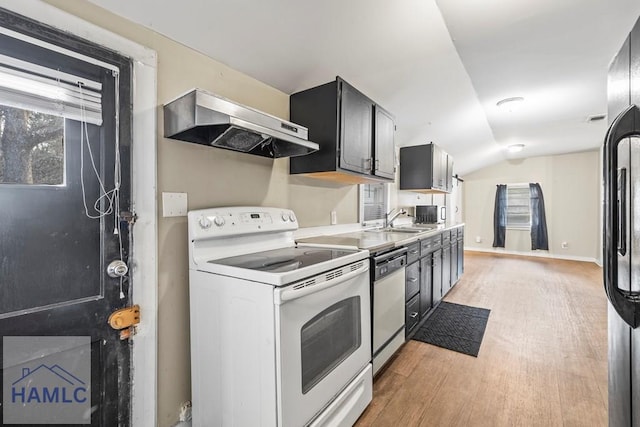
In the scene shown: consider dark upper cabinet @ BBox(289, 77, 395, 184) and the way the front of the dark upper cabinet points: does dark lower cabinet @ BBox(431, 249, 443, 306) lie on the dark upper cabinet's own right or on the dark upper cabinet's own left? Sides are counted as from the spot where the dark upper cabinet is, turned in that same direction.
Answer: on the dark upper cabinet's own left

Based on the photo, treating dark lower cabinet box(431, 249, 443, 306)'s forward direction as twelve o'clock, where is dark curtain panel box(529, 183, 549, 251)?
The dark curtain panel is roughly at 10 o'clock from the dark lower cabinet.

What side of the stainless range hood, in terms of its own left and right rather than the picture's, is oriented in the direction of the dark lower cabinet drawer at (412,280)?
left

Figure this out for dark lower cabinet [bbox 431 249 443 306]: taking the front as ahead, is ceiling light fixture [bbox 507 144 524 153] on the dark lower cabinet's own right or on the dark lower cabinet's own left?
on the dark lower cabinet's own left

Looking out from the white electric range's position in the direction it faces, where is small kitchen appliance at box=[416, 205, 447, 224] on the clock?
The small kitchen appliance is roughly at 9 o'clock from the white electric range.

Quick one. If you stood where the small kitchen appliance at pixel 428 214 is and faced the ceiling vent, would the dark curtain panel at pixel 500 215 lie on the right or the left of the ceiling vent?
left

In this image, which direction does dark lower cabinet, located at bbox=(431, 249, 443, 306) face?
to the viewer's right

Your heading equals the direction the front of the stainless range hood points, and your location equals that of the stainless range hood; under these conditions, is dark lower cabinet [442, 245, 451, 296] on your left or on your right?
on your left

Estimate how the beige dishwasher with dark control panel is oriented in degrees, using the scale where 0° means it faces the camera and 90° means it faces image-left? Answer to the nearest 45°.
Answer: approximately 315°

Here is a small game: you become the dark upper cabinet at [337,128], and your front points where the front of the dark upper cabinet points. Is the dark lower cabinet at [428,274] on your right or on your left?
on your left

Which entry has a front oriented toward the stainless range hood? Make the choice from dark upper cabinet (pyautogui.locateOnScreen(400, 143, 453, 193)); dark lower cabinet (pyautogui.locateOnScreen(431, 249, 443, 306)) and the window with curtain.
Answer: the window with curtain

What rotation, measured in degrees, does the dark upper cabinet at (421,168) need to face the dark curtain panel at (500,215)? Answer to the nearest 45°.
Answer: approximately 45° to its left

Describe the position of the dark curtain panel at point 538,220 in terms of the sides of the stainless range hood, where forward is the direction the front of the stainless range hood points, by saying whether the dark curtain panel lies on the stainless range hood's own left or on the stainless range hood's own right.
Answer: on the stainless range hood's own left

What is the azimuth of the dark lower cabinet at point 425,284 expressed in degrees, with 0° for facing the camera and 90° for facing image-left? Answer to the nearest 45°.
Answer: approximately 270°
